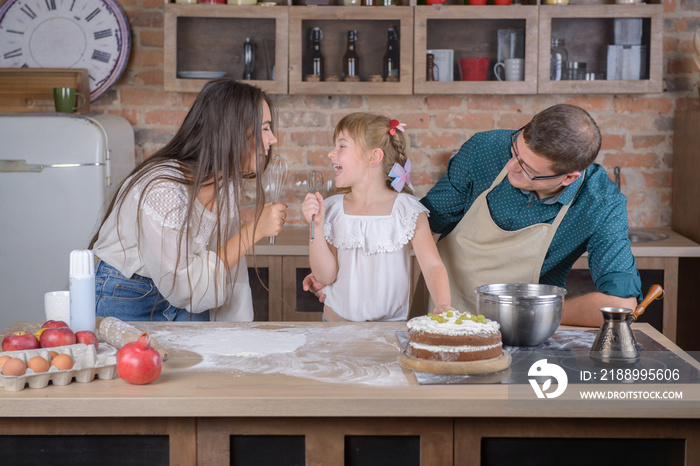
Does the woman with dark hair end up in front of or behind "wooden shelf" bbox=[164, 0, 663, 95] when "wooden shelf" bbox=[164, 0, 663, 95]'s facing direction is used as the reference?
in front

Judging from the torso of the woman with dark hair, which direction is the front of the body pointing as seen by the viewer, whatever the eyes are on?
to the viewer's right

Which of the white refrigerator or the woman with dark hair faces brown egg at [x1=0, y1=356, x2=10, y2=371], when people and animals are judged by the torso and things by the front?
the white refrigerator

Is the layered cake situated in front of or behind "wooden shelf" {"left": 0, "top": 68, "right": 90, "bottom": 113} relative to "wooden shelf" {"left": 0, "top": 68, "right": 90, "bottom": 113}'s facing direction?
in front

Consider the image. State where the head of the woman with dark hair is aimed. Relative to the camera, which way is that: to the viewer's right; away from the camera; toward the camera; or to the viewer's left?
to the viewer's right

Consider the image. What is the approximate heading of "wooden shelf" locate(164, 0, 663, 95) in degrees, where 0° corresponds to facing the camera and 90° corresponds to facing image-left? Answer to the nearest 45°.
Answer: approximately 0°

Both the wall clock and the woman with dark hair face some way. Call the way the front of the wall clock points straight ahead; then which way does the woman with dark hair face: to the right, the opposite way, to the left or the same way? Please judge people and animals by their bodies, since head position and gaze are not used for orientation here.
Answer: to the left

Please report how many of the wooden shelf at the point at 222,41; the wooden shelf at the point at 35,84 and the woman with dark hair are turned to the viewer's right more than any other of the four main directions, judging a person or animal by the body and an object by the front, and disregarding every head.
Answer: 1

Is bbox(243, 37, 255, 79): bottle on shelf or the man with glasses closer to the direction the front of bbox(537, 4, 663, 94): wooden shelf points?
the man with glasses

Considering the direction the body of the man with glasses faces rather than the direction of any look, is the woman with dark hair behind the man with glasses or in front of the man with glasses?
in front
